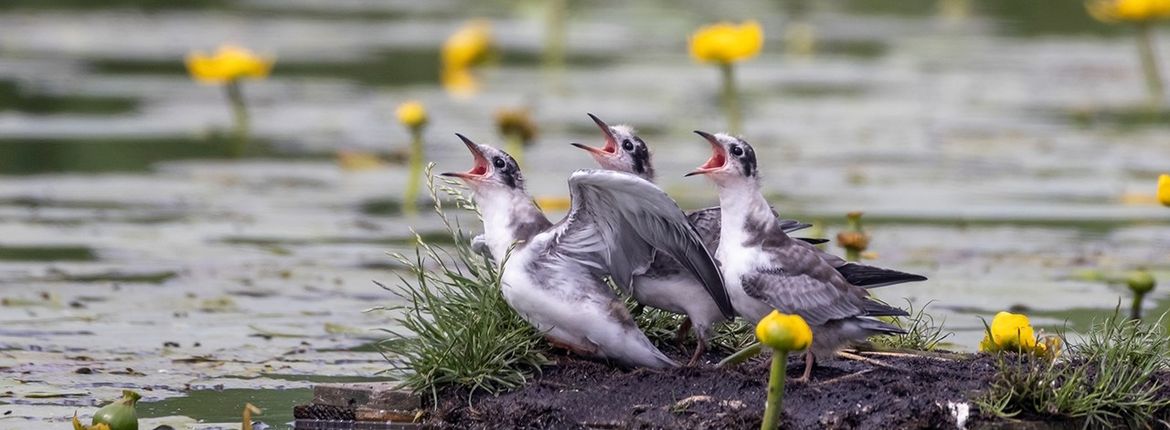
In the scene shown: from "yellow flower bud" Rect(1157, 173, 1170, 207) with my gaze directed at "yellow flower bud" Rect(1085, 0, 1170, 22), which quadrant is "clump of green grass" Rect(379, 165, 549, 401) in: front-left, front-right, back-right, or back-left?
back-left

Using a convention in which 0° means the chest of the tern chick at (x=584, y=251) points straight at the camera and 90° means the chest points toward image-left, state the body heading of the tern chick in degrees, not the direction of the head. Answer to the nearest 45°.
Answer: approximately 90°

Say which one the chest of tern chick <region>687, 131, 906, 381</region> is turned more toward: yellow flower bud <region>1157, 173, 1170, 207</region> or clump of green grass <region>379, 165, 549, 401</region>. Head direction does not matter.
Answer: the clump of green grass

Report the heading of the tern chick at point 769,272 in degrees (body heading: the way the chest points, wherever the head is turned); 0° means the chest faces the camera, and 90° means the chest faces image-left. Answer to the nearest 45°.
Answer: approximately 90°

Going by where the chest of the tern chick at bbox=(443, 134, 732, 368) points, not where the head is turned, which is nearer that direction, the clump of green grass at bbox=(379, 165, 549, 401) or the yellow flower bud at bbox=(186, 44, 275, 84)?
the clump of green grass

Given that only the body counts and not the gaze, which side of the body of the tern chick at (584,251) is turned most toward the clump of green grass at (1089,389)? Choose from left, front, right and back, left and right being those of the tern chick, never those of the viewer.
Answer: back

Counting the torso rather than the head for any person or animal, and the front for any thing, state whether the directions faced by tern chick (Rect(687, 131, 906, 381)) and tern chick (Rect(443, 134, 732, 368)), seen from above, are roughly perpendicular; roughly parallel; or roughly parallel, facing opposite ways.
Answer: roughly parallel

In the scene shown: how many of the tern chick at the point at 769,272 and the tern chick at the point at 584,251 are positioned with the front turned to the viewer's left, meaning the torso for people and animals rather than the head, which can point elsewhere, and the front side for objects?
2

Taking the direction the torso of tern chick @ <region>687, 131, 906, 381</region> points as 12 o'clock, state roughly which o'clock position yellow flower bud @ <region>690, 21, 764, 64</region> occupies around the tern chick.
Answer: The yellow flower bud is roughly at 3 o'clock from the tern chick.

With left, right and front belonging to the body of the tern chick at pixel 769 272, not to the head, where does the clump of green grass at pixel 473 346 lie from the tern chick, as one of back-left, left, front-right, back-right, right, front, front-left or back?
front

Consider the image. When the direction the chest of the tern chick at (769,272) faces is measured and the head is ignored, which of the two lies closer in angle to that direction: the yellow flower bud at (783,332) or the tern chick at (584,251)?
the tern chick

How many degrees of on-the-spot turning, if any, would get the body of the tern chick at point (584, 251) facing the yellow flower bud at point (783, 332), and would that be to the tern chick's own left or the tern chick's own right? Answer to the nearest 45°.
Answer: approximately 135° to the tern chick's own left
